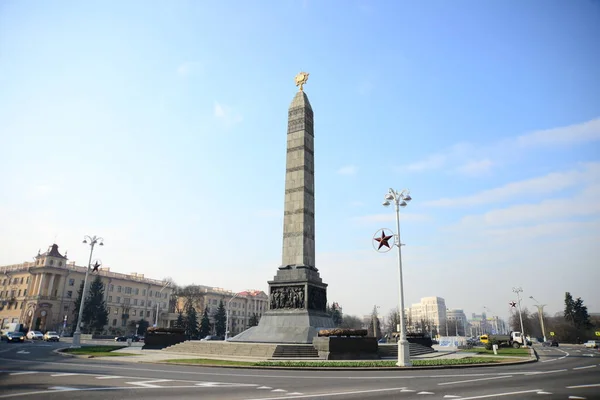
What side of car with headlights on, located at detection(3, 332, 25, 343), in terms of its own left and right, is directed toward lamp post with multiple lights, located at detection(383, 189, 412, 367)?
front

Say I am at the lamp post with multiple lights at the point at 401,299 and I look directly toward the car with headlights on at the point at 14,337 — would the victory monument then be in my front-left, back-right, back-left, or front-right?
front-right

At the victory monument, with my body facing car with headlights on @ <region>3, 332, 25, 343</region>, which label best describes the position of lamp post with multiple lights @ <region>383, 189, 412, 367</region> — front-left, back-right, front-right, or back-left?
back-left

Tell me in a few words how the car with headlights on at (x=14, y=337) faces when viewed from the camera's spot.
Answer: facing the viewer and to the right of the viewer

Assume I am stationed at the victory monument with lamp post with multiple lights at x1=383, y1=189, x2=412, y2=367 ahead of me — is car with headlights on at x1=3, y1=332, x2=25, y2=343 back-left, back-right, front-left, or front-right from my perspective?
back-right

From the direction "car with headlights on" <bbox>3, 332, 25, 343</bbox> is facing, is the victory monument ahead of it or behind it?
ahead
